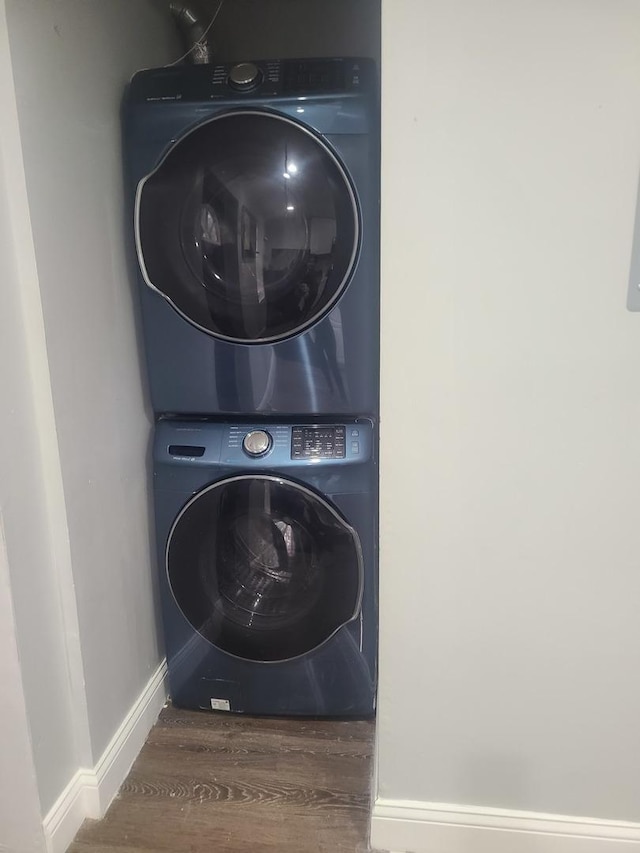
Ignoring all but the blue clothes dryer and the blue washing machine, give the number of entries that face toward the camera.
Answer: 2

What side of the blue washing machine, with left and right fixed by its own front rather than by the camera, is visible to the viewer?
front
